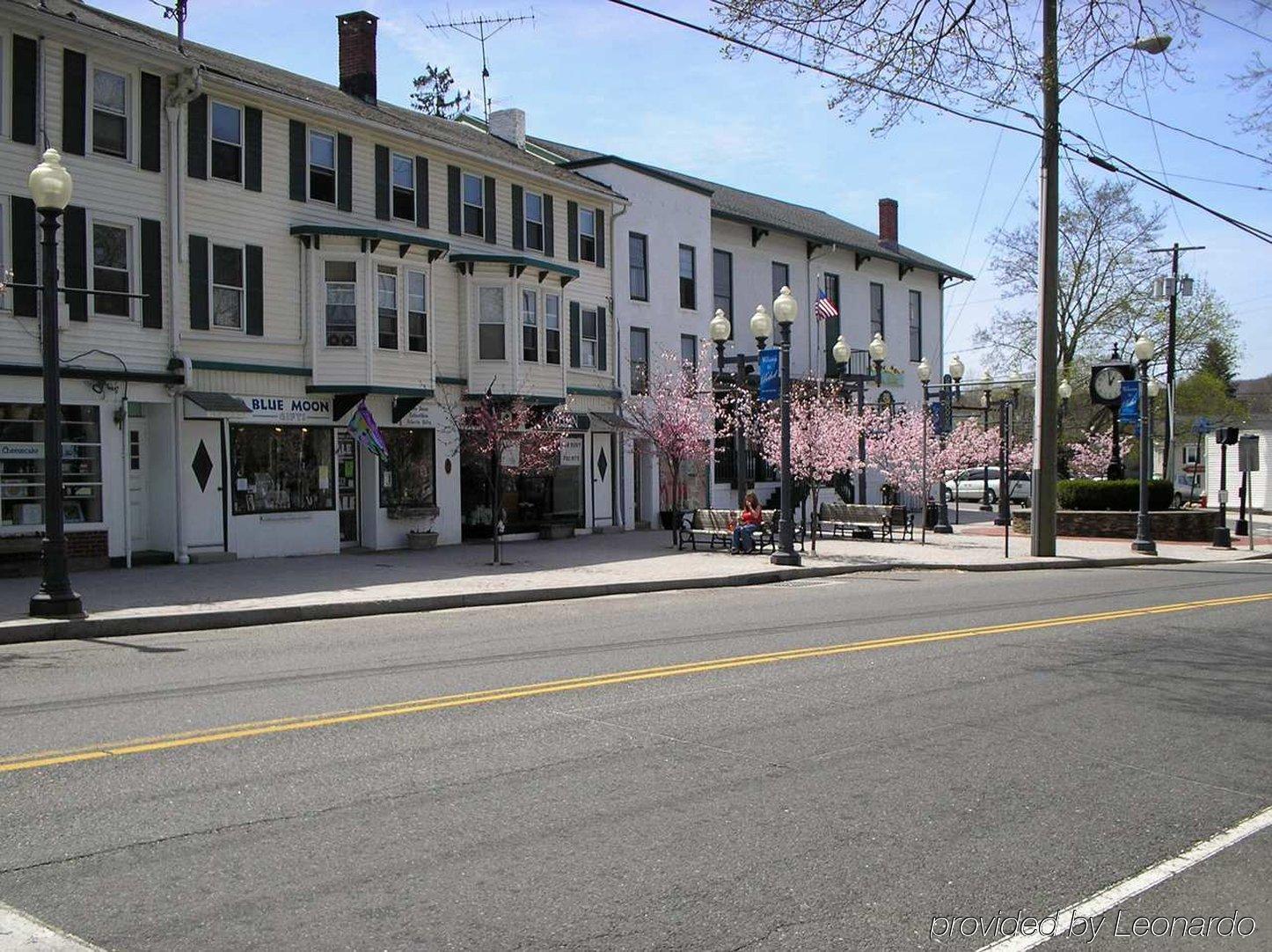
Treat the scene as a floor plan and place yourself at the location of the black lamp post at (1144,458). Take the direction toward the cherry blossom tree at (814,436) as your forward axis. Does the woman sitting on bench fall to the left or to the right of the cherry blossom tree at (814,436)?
left

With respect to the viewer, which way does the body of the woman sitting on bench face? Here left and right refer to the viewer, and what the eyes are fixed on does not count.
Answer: facing the viewer and to the left of the viewer

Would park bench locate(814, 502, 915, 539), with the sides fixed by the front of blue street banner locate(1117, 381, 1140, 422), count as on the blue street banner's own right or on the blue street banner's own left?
on the blue street banner's own right

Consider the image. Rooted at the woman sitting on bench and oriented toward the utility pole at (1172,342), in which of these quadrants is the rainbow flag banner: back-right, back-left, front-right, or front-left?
back-left

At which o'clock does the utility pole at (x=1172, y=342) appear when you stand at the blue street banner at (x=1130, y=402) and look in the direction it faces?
The utility pole is roughly at 6 o'clock from the blue street banner.

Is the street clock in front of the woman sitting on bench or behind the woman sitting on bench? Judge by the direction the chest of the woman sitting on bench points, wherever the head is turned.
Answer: behind

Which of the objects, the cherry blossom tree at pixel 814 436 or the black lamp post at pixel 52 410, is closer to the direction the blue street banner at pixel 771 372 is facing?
the black lamp post

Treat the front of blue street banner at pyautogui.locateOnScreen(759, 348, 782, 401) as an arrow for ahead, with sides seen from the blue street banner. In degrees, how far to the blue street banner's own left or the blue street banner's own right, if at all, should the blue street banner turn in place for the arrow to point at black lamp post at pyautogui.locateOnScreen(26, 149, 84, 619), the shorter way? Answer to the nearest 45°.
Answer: approximately 45° to the blue street banner's own right

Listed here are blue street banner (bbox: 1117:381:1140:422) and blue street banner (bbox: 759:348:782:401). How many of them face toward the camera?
2

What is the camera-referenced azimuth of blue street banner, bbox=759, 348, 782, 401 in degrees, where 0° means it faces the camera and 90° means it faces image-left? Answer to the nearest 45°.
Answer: approximately 0°
